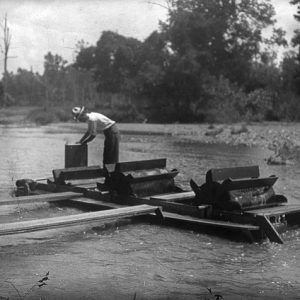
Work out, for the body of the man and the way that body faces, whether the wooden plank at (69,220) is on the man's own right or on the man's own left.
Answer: on the man's own left

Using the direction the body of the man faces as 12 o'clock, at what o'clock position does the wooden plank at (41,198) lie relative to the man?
The wooden plank is roughly at 10 o'clock from the man.

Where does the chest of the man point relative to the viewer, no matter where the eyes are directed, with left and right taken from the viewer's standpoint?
facing to the left of the viewer

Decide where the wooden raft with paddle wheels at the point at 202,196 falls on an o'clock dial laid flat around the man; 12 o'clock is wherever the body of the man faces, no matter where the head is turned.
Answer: The wooden raft with paddle wheels is roughly at 8 o'clock from the man.
